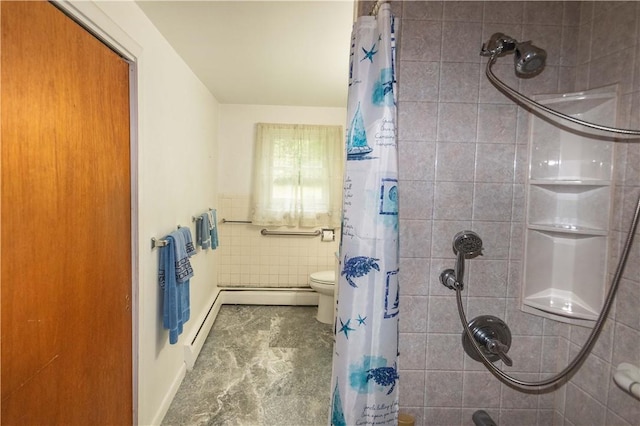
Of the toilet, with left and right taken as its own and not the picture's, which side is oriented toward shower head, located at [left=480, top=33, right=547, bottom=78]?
left

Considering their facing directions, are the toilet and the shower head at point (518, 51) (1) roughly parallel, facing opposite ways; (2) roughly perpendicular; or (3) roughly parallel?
roughly perpendicular

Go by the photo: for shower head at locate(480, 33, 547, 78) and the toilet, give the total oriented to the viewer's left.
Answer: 1
